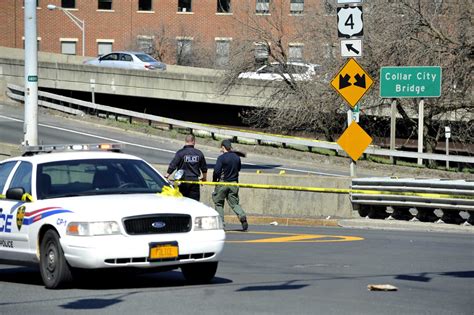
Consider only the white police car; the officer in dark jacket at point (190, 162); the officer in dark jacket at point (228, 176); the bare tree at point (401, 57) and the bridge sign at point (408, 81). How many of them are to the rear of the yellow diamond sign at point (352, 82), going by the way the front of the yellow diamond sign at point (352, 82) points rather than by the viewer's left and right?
2

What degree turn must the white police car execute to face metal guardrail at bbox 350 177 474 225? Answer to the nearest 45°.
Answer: approximately 90° to its left

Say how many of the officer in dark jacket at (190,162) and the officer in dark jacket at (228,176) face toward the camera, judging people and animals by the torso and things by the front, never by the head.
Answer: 0

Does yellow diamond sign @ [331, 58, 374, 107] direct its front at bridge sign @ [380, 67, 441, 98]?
no

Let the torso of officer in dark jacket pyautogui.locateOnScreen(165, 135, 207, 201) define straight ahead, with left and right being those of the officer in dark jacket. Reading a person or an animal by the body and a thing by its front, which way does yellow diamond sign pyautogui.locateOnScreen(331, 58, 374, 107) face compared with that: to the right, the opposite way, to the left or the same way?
the opposite way

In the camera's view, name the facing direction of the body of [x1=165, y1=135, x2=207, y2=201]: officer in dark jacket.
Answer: away from the camera

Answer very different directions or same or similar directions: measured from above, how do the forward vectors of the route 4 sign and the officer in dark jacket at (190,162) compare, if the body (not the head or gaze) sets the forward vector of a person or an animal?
very different directions

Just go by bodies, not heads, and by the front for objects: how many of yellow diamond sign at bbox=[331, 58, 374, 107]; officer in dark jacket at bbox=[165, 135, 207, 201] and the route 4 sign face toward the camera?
2

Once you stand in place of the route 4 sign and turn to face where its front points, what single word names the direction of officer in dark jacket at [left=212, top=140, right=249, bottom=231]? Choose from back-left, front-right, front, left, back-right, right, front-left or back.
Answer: front-right

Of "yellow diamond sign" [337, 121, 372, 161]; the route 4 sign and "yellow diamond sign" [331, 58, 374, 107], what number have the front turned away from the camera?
0

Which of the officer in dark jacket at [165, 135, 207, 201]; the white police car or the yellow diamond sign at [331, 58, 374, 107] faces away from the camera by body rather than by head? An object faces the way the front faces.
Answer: the officer in dark jacket

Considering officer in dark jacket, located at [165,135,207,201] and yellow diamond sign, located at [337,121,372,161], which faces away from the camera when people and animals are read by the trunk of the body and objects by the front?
the officer in dark jacket

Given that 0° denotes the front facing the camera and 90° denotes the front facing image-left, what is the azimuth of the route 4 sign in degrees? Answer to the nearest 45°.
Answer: approximately 0°

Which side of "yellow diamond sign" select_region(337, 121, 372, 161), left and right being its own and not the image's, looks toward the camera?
front
